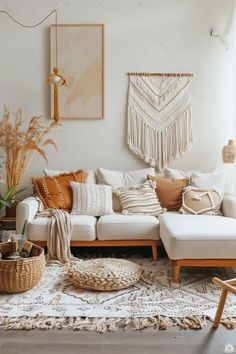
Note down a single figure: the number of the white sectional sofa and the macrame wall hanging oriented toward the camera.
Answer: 2

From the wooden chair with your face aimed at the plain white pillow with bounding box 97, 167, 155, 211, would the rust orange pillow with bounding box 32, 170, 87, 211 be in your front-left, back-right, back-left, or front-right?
front-left

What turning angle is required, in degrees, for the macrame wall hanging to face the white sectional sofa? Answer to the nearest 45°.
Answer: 0° — it already faces it

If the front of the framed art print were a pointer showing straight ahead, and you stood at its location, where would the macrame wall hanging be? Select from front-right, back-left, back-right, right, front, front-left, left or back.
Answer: left

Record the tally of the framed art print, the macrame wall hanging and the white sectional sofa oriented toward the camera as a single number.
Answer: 3

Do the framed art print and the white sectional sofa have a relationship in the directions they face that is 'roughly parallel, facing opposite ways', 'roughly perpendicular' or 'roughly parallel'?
roughly parallel

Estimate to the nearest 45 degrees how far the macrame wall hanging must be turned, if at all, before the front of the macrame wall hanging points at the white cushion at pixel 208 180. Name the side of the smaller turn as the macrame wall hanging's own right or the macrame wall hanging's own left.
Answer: approximately 45° to the macrame wall hanging's own left

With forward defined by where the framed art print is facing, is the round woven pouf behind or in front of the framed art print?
in front

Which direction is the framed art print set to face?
toward the camera

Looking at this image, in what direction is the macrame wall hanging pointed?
toward the camera

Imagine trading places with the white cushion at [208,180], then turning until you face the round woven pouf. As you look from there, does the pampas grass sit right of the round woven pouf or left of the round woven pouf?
right

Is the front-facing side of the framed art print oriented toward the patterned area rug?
yes
